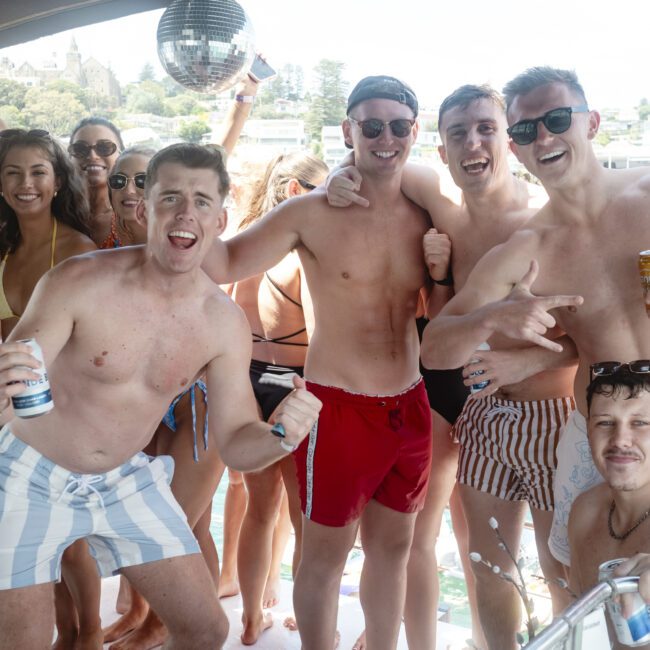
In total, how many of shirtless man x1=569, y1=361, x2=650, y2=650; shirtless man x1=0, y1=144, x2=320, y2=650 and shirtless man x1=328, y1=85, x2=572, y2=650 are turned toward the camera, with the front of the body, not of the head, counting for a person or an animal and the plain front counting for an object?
3

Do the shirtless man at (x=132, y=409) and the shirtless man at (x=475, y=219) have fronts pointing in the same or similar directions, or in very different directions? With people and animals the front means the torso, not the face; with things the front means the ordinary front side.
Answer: same or similar directions

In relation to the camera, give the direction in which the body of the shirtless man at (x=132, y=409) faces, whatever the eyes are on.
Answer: toward the camera

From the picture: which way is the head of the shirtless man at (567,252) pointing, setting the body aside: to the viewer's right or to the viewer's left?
to the viewer's left

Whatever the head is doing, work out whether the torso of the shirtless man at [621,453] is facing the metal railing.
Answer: yes

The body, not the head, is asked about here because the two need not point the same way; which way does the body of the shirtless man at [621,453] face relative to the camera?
toward the camera

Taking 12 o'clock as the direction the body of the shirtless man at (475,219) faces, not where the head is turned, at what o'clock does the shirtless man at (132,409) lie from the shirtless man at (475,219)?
the shirtless man at (132,409) is roughly at 2 o'clock from the shirtless man at (475,219).

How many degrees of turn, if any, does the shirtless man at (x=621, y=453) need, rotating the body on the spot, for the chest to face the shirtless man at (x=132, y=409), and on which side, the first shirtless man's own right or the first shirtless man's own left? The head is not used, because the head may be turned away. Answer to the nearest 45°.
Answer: approximately 90° to the first shirtless man's own right

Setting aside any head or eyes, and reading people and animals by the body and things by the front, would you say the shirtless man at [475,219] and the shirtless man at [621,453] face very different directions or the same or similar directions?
same or similar directions

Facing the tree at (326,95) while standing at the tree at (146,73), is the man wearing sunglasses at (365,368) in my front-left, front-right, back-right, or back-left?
front-right

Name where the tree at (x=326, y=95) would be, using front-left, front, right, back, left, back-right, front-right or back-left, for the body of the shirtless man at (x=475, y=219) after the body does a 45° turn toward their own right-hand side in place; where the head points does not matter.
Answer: back-right
